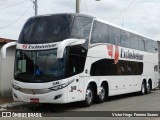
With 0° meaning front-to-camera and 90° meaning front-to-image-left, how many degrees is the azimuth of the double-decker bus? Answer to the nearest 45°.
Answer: approximately 45°

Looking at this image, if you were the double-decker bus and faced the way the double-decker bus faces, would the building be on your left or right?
on your right
